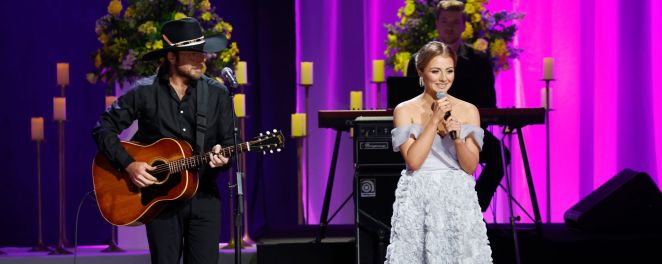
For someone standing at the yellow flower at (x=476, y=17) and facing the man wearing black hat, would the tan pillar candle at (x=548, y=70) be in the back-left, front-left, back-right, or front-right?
back-left

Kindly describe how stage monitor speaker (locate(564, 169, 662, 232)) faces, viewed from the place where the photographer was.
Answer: facing to the left of the viewer

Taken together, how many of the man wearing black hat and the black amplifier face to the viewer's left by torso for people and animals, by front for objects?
0

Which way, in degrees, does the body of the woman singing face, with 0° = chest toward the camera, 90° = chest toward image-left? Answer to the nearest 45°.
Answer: approximately 0°

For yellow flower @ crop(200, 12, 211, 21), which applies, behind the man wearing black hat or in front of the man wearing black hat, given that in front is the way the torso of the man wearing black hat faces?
behind
